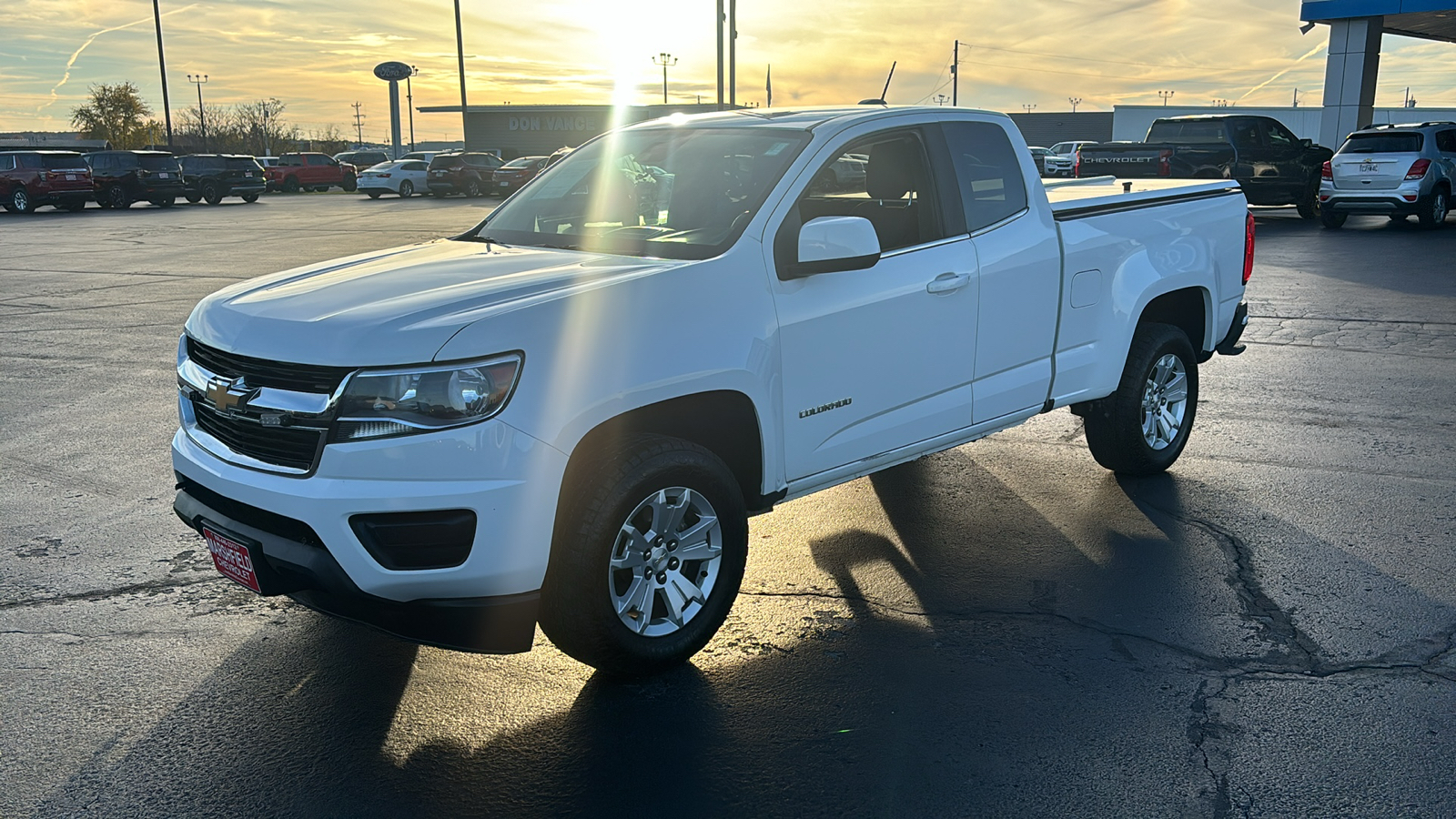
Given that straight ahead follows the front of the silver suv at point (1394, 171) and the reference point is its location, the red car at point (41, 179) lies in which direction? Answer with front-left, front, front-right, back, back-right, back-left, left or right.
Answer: back-left

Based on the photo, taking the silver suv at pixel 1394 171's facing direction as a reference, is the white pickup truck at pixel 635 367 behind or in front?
behind

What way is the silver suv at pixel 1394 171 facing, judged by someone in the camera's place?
facing away from the viewer and to the right of the viewer

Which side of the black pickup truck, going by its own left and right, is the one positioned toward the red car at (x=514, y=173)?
left

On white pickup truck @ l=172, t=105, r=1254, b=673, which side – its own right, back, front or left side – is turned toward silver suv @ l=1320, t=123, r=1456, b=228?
back

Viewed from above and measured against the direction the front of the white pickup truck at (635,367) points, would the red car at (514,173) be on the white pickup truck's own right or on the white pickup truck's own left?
on the white pickup truck's own right

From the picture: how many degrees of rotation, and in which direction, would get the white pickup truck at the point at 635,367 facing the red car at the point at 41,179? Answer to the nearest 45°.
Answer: approximately 90° to its right

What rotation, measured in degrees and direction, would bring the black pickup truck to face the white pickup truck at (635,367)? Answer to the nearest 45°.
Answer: approximately 135° to its right

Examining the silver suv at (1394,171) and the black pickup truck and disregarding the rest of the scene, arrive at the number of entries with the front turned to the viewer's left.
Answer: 0

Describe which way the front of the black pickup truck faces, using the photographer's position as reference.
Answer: facing away from the viewer and to the right of the viewer

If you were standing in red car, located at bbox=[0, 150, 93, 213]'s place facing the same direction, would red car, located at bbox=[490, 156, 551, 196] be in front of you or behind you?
behind

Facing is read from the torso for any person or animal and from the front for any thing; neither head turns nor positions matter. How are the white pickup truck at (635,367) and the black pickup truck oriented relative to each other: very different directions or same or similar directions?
very different directions

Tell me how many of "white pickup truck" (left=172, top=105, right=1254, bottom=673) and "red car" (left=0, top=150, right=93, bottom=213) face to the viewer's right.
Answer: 0
